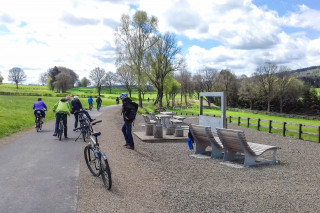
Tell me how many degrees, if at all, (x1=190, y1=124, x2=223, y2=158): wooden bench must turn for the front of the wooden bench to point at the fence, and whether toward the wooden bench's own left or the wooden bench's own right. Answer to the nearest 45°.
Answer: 0° — it already faces it
